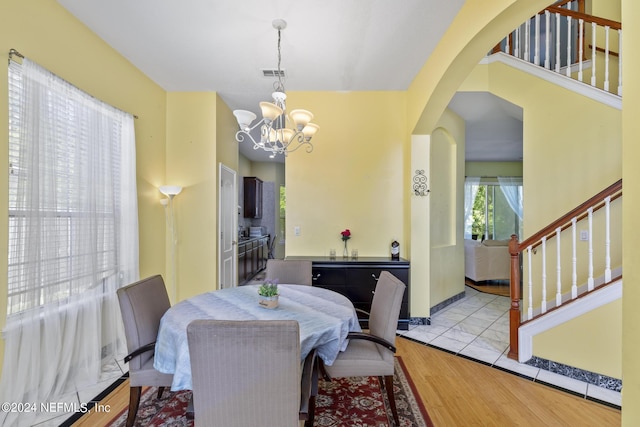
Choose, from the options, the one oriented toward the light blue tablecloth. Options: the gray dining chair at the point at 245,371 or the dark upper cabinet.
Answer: the gray dining chair

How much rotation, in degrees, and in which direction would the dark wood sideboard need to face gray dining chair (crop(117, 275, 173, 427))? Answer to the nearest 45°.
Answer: approximately 45° to its right

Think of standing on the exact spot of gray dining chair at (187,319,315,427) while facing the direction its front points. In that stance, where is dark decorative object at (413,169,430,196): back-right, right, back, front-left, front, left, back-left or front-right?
front-right

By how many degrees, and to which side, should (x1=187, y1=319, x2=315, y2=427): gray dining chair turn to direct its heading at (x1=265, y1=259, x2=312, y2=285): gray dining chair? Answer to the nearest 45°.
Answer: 0° — it already faces it

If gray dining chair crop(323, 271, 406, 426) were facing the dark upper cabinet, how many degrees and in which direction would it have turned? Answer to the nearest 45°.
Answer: approximately 45° to its right

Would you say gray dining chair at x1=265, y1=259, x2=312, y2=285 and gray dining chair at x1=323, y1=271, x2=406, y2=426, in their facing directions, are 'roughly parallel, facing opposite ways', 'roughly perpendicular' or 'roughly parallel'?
roughly perpendicular

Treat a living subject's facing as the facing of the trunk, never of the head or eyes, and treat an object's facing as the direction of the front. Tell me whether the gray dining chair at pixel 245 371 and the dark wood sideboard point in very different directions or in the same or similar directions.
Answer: very different directions

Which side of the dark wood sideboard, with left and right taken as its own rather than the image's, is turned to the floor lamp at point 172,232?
right

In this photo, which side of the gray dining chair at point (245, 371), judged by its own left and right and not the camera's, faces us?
back

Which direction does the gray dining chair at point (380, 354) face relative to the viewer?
to the viewer's left

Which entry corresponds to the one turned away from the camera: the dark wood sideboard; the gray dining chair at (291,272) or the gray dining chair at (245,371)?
the gray dining chair at (245,371)
